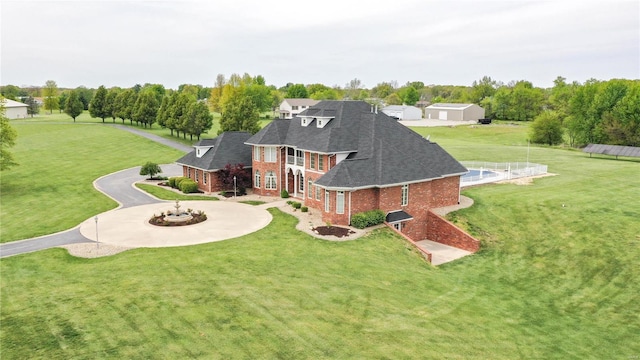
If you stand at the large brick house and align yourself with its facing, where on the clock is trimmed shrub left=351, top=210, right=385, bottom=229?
The trimmed shrub is roughly at 10 o'clock from the large brick house.

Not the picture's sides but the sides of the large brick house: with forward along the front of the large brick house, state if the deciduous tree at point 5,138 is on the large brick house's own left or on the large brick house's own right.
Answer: on the large brick house's own right

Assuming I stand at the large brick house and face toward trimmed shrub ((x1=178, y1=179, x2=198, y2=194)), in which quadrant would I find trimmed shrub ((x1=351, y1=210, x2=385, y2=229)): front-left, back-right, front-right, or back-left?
back-left

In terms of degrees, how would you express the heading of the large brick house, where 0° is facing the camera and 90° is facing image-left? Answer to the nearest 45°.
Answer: approximately 45°

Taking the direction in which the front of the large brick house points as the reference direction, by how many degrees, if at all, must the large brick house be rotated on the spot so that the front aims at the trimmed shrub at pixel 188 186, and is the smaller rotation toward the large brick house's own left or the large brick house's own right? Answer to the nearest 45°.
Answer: approximately 45° to the large brick house's own right
